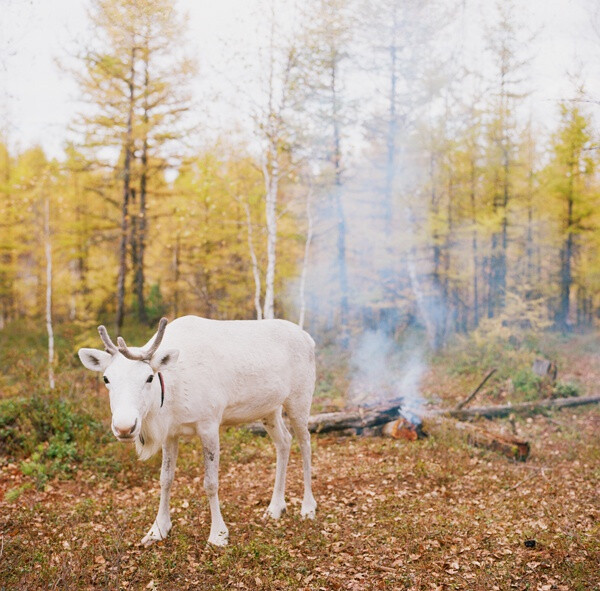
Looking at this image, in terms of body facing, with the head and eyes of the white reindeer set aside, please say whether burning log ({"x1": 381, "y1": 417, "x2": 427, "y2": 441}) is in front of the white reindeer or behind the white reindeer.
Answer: behind

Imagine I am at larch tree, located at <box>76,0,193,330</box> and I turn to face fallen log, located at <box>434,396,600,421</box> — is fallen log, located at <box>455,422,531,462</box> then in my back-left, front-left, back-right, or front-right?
front-right

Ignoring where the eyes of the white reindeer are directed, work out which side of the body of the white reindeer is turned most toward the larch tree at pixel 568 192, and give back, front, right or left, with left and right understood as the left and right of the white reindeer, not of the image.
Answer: back

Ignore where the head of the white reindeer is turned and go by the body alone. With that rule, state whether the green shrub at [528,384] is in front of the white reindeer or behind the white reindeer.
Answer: behind

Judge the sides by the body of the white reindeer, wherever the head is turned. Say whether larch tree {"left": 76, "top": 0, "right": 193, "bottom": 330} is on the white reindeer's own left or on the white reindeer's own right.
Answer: on the white reindeer's own right

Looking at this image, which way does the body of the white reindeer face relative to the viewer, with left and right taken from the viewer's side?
facing the viewer and to the left of the viewer

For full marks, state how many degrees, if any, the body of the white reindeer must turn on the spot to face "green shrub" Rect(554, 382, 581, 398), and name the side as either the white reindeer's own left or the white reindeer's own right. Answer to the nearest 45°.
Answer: approximately 180°

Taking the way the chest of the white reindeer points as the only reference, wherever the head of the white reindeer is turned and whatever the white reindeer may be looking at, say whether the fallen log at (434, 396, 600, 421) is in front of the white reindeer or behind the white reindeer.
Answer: behind
